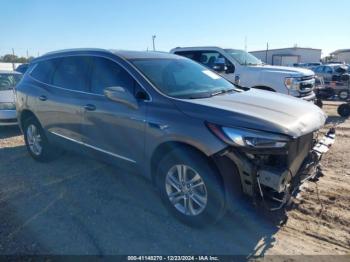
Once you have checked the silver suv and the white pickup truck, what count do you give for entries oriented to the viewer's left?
0

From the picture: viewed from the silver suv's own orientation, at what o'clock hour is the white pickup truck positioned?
The white pickup truck is roughly at 8 o'clock from the silver suv.

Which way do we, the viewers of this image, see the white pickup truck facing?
facing the viewer and to the right of the viewer

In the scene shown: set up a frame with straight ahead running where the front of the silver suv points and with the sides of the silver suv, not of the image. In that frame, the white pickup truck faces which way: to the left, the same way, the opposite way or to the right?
the same way

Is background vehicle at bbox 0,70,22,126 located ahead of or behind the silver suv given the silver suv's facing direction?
behind

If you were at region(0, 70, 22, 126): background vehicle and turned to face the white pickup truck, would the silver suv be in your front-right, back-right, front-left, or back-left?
front-right

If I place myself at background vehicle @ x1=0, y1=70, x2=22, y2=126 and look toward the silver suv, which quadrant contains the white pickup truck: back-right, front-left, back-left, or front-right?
front-left

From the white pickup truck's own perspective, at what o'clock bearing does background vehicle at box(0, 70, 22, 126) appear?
The background vehicle is roughly at 4 o'clock from the white pickup truck.

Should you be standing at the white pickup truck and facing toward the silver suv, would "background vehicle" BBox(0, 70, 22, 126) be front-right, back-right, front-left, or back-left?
front-right

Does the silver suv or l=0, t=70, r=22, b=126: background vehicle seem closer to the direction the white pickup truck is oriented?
the silver suv
